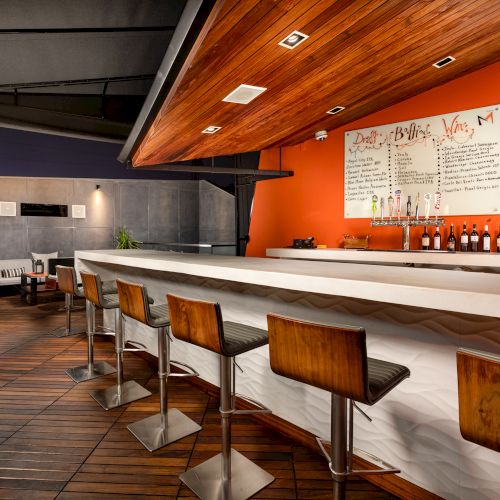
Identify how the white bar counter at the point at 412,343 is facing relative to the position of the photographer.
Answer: facing the viewer and to the left of the viewer

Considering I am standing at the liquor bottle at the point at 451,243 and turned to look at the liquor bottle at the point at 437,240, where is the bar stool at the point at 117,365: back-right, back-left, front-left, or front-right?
front-left

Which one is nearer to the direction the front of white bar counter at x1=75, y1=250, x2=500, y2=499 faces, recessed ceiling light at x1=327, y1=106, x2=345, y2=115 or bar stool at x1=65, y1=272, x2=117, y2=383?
the bar stool

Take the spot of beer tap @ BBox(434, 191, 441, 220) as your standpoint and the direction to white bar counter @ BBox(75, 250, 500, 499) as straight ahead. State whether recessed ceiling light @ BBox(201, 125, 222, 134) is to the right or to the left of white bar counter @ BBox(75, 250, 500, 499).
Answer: right

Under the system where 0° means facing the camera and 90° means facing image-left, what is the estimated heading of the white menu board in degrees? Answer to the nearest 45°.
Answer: approximately 45°

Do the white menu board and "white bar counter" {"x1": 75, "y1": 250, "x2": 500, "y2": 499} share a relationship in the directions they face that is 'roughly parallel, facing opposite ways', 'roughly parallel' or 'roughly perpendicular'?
roughly parallel

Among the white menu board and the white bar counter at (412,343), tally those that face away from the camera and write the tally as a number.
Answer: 0

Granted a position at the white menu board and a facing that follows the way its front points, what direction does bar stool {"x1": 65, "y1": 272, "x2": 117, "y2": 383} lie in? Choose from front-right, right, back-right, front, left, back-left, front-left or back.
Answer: front

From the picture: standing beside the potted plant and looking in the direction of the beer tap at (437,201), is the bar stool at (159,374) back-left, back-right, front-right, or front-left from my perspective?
front-right
